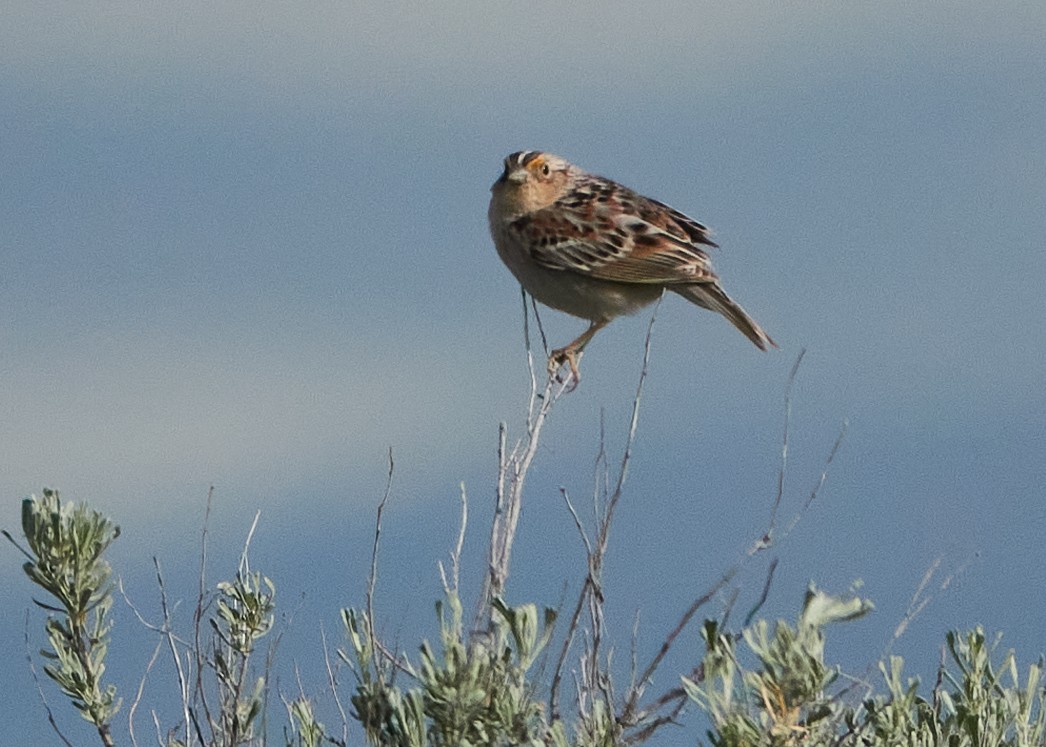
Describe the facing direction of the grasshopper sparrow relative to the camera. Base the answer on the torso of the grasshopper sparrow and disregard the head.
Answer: to the viewer's left
